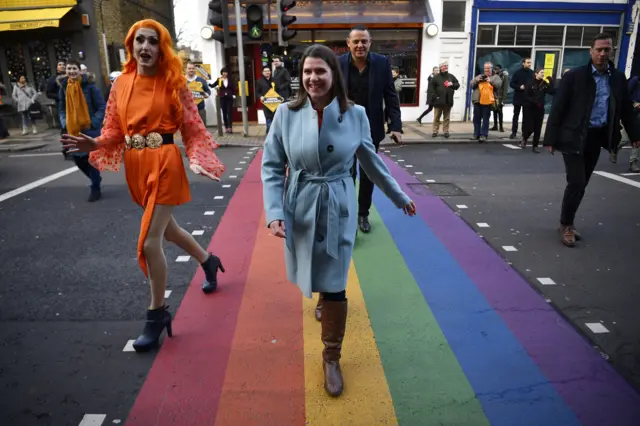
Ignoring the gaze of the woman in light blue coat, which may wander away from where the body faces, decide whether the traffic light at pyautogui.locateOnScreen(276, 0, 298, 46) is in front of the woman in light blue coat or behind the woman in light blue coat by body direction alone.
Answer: behind

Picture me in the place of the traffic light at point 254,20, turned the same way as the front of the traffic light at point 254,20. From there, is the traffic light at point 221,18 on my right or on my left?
on my right

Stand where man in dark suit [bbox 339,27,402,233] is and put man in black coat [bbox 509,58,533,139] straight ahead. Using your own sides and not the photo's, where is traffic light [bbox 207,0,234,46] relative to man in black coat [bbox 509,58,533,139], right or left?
left

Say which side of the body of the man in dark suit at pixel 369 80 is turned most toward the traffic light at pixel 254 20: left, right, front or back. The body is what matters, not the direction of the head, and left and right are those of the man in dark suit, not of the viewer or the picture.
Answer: back

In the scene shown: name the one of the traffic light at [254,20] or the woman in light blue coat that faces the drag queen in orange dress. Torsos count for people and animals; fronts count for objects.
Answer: the traffic light

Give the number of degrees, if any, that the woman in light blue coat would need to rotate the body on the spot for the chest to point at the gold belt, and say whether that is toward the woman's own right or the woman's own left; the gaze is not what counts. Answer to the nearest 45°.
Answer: approximately 135° to the woman's own right

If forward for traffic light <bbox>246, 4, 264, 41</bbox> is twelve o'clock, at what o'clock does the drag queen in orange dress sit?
The drag queen in orange dress is roughly at 12 o'clock from the traffic light.

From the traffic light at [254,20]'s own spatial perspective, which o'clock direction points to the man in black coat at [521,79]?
The man in black coat is roughly at 9 o'clock from the traffic light.

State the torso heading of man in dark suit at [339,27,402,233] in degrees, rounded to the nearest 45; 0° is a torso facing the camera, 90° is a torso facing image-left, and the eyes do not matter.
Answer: approximately 0°

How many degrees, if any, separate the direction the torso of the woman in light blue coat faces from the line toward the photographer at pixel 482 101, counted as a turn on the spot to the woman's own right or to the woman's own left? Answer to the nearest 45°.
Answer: approximately 180°

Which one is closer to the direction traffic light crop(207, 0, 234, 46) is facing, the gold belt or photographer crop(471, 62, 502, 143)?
the gold belt
